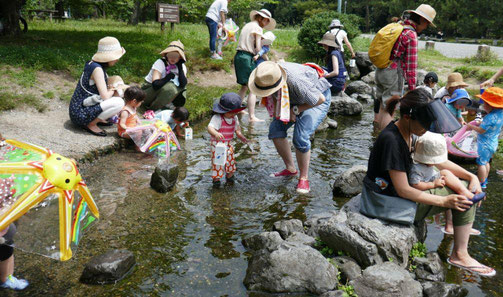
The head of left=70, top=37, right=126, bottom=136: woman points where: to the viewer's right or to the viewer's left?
to the viewer's right

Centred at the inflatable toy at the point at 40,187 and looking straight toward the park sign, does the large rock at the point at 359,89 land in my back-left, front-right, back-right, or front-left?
front-right

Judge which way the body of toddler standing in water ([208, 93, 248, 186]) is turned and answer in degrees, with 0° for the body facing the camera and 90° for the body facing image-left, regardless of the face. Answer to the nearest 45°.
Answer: approximately 315°

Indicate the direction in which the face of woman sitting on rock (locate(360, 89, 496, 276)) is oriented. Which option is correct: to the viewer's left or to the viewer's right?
to the viewer's right

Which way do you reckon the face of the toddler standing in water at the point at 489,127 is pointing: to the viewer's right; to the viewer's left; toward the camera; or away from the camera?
to the viewer's left

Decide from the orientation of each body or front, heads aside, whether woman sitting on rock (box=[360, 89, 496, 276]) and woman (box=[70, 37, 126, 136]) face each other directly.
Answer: no

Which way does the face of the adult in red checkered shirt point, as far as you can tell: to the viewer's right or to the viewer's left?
to the viewer's right

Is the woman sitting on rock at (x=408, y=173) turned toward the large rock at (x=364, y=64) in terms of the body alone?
no

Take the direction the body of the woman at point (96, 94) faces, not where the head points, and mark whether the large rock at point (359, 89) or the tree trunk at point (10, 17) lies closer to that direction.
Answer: the large rock

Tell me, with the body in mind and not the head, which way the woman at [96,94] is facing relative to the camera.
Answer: to the viewer's right

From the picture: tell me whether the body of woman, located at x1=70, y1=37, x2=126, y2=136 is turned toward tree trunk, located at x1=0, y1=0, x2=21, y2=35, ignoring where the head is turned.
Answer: no
